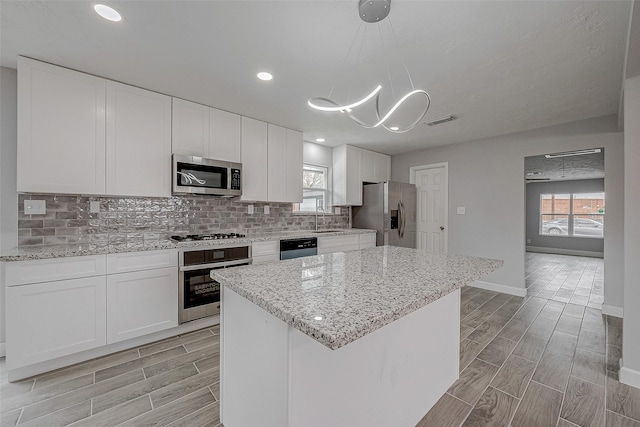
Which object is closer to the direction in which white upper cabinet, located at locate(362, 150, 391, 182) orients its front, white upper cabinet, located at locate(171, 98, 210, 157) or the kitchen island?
the kitchen island

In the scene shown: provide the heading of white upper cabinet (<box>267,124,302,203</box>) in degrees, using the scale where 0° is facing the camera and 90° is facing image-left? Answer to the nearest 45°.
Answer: approximately 315°

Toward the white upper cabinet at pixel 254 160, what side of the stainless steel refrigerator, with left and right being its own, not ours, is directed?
right

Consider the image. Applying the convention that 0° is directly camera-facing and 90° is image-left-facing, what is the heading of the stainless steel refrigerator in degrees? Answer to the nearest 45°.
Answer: approximately 315°
